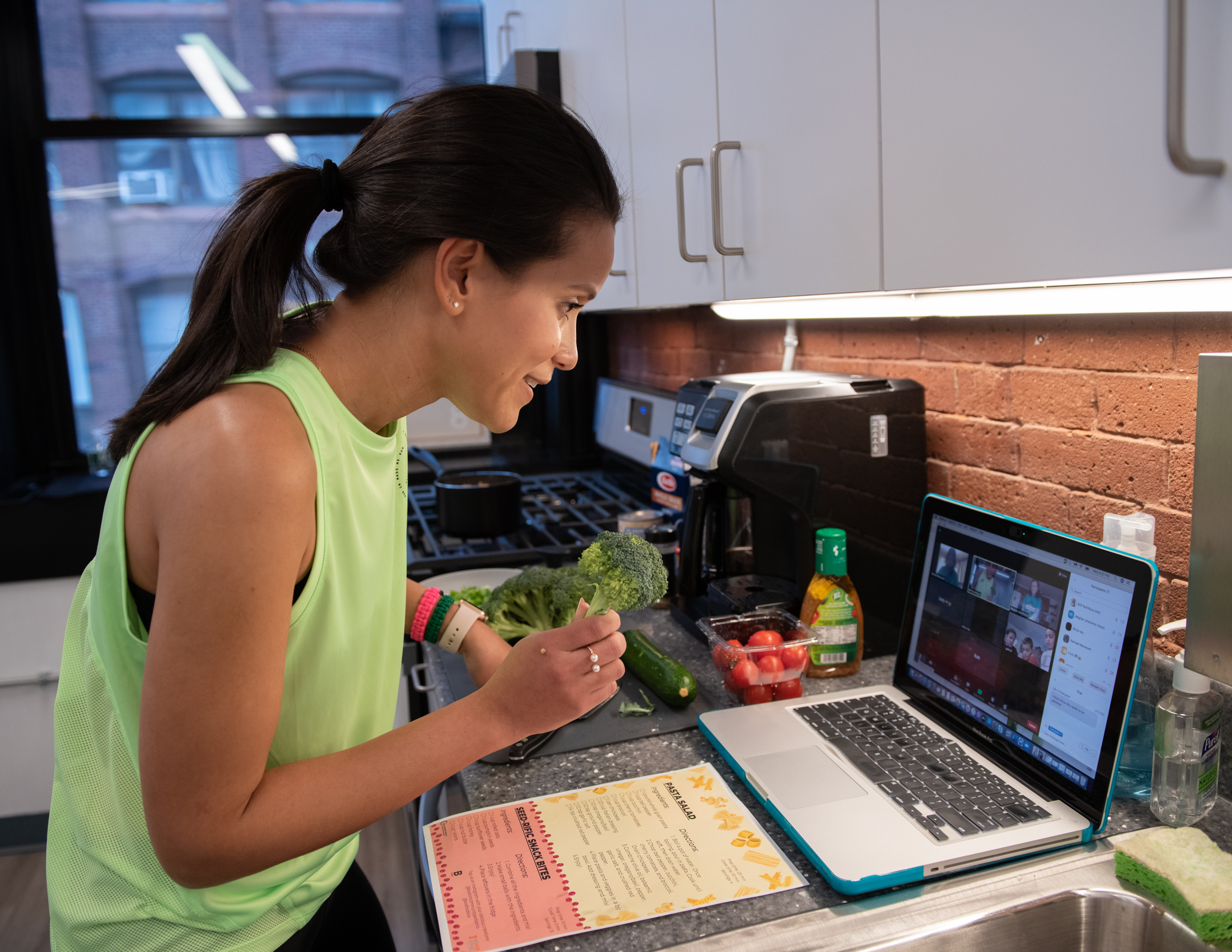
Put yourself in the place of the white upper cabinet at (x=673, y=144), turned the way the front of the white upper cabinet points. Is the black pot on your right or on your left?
on your right

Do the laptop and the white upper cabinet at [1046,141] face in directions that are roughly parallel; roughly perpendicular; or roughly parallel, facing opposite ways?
roughly parallel

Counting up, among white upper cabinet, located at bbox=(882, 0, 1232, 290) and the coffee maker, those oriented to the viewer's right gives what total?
0

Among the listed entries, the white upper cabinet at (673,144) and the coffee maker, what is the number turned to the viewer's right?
0

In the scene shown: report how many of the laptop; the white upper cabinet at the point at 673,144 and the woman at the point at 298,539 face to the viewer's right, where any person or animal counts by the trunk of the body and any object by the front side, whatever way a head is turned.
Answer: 1

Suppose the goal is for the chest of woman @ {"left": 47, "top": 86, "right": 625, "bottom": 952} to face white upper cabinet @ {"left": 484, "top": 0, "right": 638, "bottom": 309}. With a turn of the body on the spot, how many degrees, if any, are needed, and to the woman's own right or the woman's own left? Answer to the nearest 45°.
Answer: approximately 45° to the woman's own left

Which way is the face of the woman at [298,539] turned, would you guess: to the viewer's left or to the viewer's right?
to the viewer's right

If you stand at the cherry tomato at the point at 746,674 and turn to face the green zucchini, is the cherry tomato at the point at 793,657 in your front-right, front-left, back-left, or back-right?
back-right

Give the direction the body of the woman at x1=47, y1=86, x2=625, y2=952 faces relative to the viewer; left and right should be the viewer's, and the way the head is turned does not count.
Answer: facing to the right of the viewer

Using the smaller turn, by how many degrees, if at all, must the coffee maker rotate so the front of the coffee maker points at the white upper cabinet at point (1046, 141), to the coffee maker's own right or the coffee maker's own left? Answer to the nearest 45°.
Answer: approximately 90° to the coffee maker's own left
